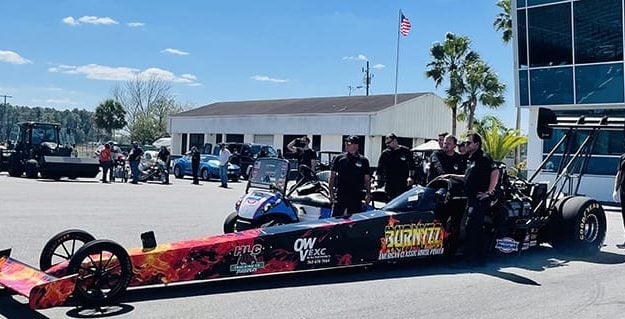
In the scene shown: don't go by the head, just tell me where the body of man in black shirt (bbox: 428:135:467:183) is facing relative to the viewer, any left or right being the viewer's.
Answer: facing the viewer

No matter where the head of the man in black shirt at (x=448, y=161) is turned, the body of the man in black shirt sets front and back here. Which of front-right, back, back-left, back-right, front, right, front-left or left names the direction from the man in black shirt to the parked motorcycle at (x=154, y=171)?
back-right

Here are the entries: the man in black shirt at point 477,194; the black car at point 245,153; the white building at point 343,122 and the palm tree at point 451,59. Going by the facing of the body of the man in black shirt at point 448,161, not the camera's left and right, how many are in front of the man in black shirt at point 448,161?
1

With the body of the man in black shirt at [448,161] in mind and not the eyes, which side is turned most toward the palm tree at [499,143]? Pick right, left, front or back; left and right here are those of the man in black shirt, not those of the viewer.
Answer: back

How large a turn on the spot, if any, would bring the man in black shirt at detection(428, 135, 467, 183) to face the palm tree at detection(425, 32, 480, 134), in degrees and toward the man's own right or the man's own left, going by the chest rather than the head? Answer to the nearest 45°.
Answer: approximately 180°

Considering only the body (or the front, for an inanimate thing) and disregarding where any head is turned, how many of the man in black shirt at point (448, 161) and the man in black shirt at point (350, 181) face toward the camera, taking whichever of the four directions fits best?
2

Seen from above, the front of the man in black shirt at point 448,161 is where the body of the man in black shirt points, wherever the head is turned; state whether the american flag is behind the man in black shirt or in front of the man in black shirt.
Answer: behind

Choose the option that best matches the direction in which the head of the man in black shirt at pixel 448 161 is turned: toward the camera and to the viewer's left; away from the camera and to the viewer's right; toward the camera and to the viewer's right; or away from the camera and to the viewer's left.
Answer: toward the camera and to the viewer's left

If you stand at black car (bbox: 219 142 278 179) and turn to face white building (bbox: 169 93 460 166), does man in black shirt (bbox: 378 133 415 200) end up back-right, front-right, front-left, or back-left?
back-right

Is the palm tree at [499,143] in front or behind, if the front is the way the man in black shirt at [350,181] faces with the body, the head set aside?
behind

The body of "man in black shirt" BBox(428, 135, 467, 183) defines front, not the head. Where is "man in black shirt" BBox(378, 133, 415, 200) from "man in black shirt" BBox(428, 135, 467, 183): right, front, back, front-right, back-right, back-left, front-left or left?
right

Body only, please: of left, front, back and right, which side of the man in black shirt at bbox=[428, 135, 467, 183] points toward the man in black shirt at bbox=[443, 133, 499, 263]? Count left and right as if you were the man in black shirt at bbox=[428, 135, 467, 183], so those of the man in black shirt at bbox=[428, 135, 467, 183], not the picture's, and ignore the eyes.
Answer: front

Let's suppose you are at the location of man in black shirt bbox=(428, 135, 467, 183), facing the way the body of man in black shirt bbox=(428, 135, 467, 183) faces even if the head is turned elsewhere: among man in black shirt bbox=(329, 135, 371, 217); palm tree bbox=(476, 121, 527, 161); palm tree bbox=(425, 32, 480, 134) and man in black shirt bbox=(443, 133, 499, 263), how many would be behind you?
2

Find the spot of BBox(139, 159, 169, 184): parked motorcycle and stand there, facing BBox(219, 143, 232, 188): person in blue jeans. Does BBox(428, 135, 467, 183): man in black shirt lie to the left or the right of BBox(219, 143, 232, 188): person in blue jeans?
right

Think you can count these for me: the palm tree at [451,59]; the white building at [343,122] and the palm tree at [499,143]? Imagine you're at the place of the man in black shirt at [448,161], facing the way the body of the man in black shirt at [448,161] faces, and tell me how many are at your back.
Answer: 3
